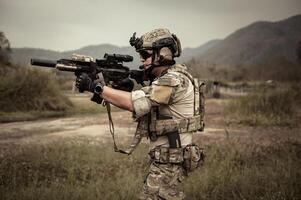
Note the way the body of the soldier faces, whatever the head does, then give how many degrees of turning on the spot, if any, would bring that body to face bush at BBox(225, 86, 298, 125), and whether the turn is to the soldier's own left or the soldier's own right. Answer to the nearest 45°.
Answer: approximately 135° to the soldier's own right

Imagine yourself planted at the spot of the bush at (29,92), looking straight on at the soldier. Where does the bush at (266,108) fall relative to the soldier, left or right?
left

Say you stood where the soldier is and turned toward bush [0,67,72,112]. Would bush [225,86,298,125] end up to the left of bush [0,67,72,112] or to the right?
right

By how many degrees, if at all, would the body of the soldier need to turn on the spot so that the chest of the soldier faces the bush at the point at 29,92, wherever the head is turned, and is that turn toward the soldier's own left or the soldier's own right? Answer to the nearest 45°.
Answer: approximately 90° to the soldier's own right

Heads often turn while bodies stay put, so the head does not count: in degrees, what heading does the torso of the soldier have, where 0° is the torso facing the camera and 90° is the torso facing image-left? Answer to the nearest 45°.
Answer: approximately 90°
